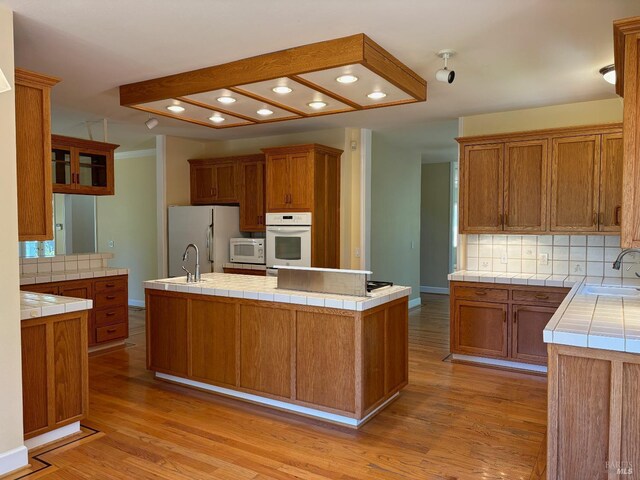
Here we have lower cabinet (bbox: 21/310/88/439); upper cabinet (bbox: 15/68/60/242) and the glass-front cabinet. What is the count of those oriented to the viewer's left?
0

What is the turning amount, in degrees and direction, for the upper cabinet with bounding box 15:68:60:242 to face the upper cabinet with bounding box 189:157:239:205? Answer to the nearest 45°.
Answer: approximately 90° to its left

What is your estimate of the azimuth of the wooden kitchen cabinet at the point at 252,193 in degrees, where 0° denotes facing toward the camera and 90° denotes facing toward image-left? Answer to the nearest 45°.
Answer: approximately 45°

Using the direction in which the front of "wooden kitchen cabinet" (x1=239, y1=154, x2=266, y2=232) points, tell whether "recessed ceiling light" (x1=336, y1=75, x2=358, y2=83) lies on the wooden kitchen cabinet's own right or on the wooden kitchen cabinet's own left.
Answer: on the wooden kitchen cabinet's own left

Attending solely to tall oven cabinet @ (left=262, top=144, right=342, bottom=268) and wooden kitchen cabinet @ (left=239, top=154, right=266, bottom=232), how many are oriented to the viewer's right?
0

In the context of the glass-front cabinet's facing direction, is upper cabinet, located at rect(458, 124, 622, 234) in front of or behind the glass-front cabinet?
in front

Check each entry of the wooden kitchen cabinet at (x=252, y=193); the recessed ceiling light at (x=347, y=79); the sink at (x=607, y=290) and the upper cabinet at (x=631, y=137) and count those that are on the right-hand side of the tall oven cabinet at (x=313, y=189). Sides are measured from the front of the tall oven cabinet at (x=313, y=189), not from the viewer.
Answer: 1

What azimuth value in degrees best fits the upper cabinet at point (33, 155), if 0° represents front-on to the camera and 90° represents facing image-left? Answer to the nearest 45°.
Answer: approximately 315°

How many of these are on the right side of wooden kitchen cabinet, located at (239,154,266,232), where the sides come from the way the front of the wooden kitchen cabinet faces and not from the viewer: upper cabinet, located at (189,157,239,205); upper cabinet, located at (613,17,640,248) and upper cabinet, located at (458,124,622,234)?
1

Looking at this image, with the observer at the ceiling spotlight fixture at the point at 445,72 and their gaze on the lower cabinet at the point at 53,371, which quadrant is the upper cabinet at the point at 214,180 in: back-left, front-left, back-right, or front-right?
front-right

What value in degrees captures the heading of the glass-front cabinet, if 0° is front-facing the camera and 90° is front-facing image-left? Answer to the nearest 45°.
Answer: approximately 315°

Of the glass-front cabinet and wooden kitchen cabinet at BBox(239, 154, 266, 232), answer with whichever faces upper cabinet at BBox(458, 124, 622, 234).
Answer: the glass-front cabinet

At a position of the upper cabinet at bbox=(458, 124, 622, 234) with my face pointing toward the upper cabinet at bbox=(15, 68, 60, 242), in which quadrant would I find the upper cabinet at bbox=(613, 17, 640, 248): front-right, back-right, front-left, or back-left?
front-left

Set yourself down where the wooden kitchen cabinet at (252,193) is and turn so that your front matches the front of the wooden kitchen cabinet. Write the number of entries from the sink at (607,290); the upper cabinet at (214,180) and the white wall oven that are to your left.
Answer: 2

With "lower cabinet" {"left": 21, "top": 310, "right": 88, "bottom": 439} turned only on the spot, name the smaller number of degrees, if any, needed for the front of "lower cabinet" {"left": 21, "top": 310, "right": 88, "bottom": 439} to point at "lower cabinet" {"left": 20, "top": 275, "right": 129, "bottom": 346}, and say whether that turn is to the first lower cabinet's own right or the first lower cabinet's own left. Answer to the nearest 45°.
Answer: approximately 135° to the first lower cabinet's own left

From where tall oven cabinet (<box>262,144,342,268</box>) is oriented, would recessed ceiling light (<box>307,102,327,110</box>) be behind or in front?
in front

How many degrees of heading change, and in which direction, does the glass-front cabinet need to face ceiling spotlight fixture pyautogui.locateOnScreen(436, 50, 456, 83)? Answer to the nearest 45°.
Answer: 0° — it already faces it
